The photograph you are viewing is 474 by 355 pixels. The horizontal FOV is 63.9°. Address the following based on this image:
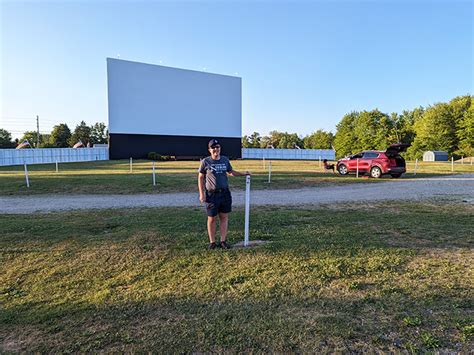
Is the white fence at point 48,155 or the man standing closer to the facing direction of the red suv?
the white fence

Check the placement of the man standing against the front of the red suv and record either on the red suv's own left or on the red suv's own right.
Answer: on the red suv's own left

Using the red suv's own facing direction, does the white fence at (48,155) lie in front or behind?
in front

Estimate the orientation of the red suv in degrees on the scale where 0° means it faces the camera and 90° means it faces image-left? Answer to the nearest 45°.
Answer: approximately 135°
